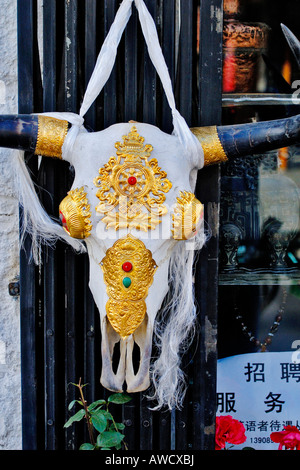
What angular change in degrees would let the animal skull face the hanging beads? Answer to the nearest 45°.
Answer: approximately 135° to its left

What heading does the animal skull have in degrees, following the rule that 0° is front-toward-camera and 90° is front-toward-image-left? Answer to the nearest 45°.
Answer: approximately 0°

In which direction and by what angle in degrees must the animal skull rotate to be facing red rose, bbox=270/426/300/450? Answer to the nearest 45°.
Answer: approximately 135° to its left
